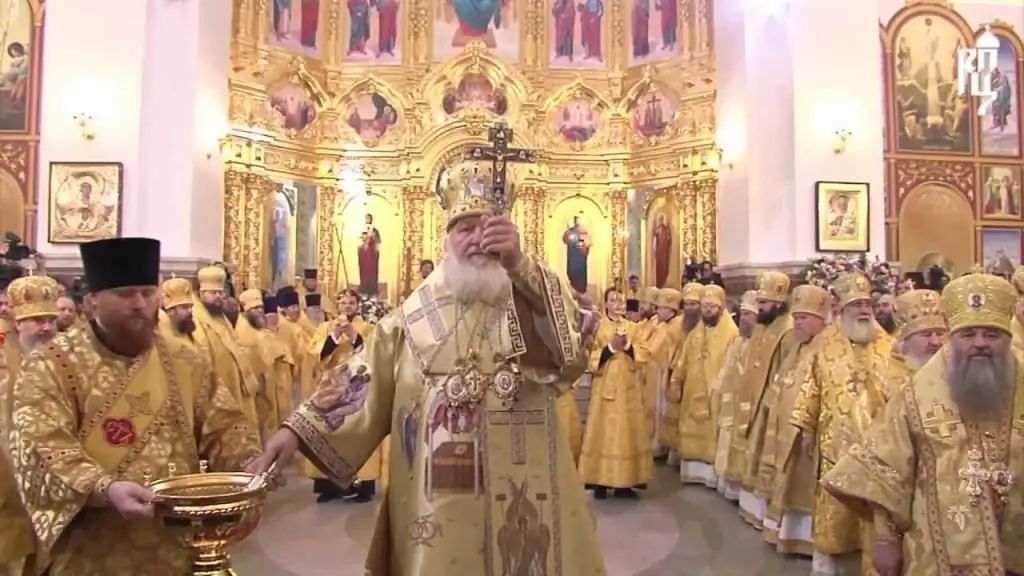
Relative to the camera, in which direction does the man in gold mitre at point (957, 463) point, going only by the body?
toward the camera

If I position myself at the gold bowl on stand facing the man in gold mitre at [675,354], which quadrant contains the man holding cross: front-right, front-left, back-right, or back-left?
front-right

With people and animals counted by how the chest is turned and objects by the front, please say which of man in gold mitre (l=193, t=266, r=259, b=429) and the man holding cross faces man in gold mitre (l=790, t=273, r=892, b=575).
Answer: man in gold mitre (l=193, t=266, r=259, b=429)

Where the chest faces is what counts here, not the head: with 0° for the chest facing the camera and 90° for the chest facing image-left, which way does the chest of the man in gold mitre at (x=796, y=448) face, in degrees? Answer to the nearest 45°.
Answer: approximately 90°

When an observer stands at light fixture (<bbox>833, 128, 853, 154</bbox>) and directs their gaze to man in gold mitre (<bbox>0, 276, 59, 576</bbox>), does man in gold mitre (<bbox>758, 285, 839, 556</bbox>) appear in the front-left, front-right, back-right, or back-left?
front-left

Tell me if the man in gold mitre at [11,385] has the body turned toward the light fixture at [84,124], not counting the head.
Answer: no

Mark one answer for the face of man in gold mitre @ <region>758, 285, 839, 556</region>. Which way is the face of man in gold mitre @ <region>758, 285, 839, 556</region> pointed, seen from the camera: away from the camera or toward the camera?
toward the camera

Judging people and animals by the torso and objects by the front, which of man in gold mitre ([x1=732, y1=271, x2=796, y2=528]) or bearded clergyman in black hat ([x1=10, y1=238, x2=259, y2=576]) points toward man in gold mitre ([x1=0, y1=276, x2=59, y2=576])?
man in gold mitre ([x1=732, y1=271, x2=796, y2=528])

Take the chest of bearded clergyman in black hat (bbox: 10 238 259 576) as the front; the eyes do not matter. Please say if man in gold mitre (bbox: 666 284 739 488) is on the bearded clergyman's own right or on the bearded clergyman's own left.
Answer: on the bearded clergyman's own left

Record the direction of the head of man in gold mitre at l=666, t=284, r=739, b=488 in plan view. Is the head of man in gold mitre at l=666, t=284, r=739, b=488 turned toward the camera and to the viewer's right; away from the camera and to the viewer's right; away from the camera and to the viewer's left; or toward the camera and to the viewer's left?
toward the camera and to the viewer's left

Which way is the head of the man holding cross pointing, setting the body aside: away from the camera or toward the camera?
toward the camera

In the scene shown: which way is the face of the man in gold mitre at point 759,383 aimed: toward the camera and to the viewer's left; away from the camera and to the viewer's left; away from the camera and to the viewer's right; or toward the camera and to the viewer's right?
toward the camera and to the viewer's left

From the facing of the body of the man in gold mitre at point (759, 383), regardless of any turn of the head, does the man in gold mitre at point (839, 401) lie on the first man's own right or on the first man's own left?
on the first man's own left

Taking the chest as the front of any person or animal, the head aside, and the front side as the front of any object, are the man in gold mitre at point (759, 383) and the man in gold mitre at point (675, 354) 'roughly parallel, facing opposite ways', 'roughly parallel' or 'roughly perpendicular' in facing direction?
roughly parallel

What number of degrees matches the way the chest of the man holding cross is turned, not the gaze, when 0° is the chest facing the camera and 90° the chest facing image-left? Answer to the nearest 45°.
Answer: approximately 0°

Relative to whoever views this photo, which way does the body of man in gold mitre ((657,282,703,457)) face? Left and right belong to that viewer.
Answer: facing the viewer and to the left of the viewer

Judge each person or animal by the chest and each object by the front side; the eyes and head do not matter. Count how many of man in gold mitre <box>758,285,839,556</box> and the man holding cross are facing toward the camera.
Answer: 1
